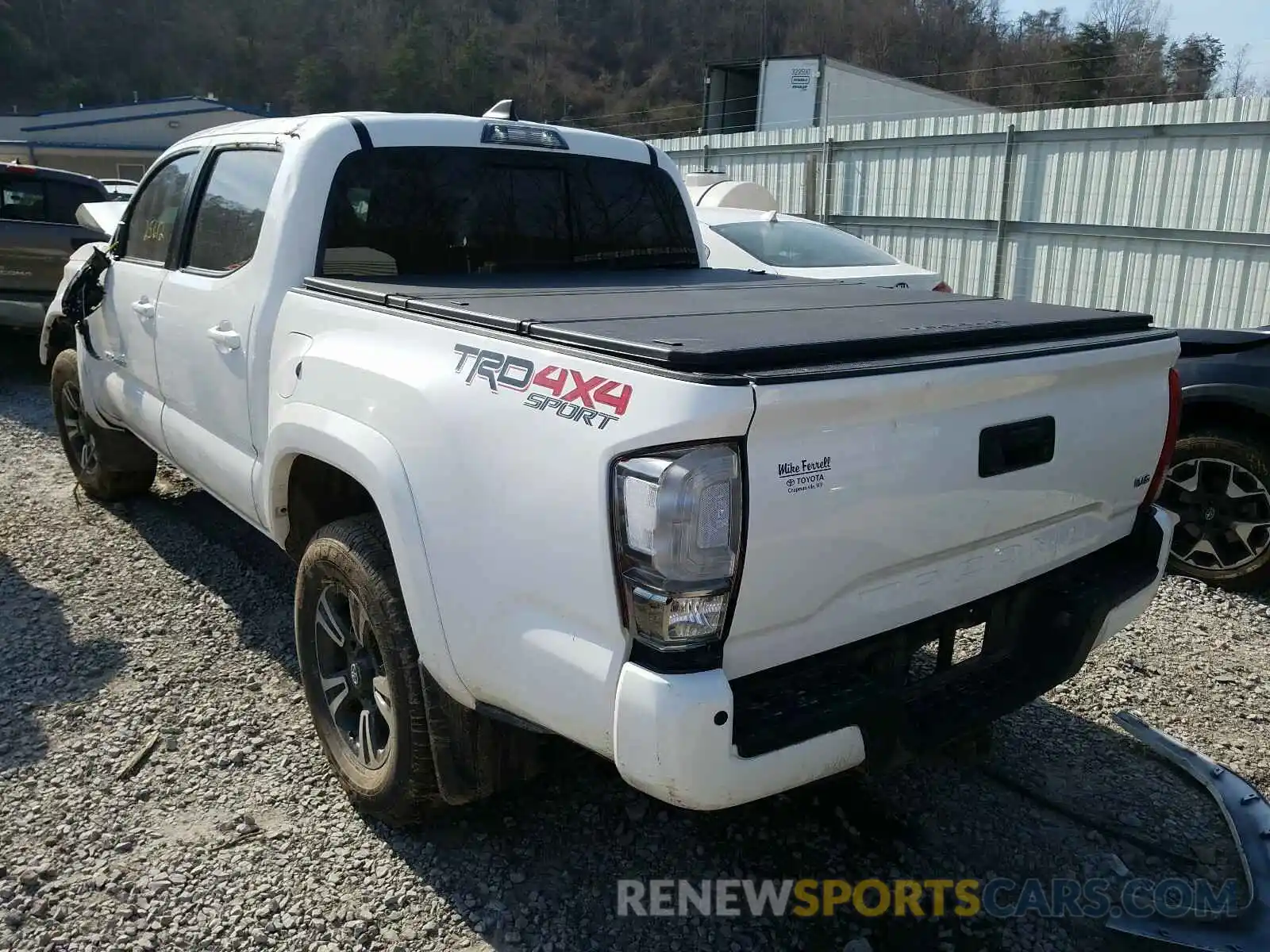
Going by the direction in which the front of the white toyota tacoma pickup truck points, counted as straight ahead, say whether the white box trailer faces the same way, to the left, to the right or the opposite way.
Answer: to the right

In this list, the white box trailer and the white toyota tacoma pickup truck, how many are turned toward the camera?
0

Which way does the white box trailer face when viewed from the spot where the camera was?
facing away from the viewer and to the right of the viewer

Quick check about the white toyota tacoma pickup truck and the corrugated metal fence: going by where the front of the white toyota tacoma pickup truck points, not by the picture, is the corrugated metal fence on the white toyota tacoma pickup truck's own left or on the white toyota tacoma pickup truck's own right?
on the white toyota tacoma pickup truck's own right

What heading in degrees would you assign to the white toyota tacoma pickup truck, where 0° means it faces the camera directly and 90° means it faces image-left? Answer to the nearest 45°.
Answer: approximately 135°

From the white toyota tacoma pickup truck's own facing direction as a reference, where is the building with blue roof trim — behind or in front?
in front

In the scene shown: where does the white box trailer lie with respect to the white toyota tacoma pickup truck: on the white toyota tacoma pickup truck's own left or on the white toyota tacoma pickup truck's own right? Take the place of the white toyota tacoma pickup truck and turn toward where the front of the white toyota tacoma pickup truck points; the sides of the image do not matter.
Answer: on the white toyota tacoma pickup truck's own right
